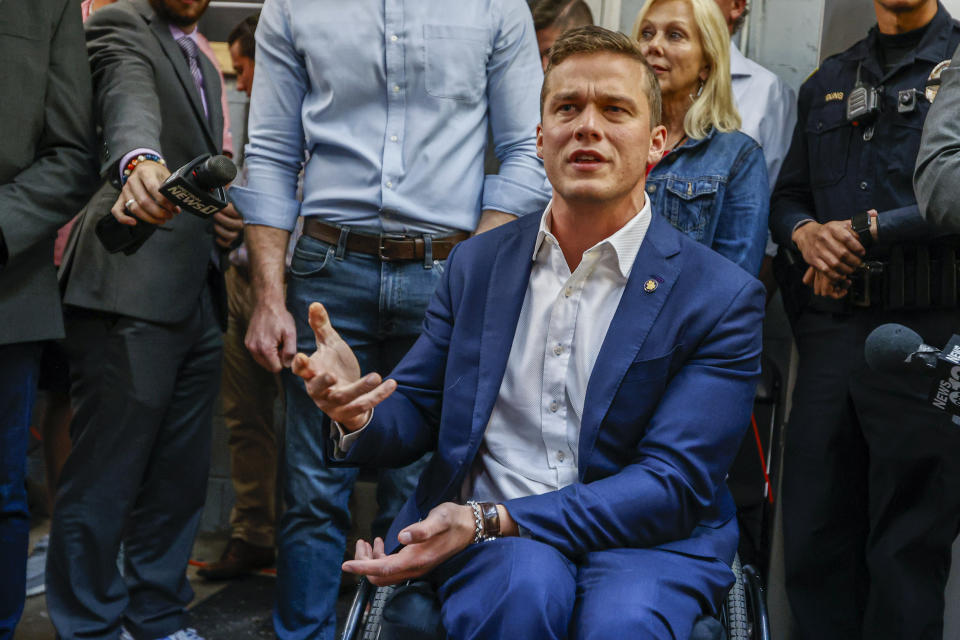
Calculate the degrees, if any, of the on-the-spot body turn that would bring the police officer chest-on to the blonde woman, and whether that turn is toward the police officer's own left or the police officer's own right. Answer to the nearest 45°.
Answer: approximately 45° to the police officer's own right

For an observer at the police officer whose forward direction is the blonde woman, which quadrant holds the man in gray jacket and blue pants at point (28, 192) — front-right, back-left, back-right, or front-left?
front-left

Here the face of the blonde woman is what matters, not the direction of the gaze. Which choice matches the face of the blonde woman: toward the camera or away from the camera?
toward the camera

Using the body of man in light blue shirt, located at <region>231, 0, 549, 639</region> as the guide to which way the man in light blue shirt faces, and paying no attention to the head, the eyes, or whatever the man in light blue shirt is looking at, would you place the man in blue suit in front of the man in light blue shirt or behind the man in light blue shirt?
in front

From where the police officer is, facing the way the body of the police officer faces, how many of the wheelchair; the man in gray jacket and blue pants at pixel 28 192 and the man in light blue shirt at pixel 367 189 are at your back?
0

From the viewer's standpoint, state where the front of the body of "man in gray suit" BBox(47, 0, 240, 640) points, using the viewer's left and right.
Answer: facing the viewer and to the right of the viewer

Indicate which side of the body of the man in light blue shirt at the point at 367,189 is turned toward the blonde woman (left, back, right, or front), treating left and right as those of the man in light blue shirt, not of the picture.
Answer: left

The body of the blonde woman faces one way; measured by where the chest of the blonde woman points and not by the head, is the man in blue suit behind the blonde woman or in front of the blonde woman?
in front

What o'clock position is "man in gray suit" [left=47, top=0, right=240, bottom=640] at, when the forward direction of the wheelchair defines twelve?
The man in gray suit is roughly at 4 o'clock from the wheelchair.

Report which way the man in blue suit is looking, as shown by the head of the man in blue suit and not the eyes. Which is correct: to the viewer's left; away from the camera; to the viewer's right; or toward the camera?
toward the camera

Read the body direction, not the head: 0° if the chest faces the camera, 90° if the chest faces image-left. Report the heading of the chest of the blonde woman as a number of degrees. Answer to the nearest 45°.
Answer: approximately 45°

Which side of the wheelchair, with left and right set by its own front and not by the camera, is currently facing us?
front

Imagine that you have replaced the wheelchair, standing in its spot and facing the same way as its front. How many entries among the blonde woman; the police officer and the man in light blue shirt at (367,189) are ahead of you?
0

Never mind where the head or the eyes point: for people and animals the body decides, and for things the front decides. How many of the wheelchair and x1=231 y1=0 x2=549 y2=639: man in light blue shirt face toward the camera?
2

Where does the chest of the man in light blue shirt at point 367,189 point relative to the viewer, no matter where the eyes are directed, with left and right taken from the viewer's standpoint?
facing the viewer

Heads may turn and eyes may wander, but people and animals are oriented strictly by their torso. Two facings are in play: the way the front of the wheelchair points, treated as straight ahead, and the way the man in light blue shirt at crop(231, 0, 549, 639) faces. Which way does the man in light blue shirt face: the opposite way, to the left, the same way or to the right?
the same way

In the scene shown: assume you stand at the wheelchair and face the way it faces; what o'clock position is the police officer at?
The police officer is roughly at 7 o'clock from the wheelchair.
